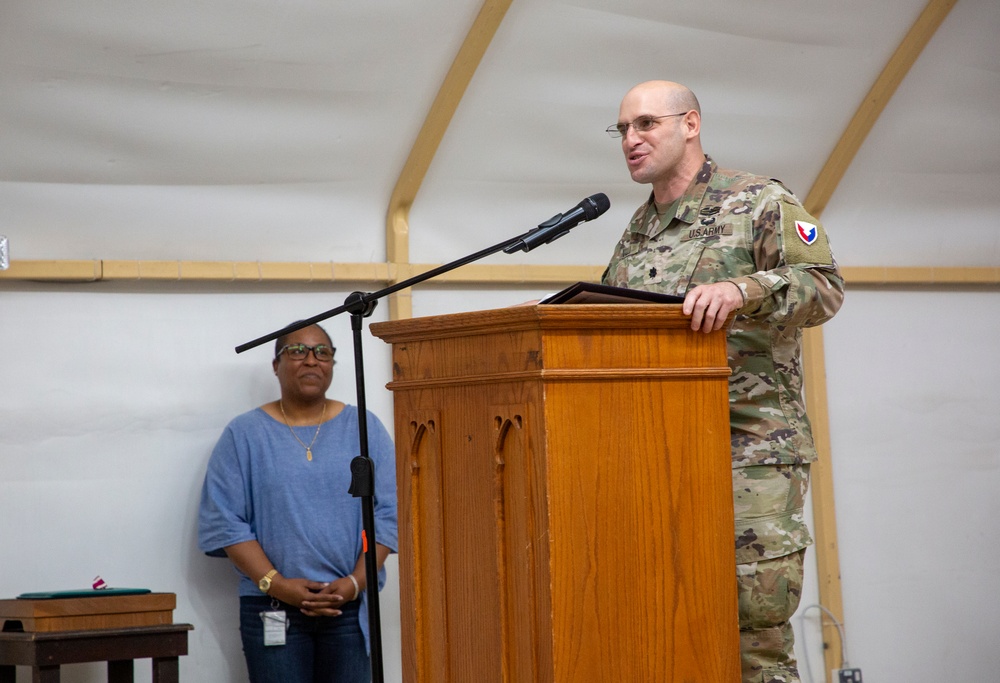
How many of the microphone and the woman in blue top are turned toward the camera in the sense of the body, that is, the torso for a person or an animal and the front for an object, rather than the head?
1

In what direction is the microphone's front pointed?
to the viewer's right

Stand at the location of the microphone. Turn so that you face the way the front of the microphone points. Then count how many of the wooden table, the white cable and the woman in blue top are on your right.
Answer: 0

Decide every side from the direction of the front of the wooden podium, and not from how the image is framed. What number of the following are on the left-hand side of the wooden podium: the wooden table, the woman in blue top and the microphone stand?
0

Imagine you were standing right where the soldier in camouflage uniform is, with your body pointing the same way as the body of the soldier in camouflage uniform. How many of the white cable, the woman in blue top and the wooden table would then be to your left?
0

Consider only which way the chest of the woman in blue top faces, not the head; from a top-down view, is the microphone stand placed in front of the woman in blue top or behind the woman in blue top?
in front

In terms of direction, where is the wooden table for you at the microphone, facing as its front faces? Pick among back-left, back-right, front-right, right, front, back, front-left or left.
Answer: back-left

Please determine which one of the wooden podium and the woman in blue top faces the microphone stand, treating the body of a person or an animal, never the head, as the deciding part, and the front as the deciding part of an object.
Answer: the woman in blue top

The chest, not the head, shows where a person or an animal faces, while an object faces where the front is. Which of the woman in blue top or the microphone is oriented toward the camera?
the woman in blue top

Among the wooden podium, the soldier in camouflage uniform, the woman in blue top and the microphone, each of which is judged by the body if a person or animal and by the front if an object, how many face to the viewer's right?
1

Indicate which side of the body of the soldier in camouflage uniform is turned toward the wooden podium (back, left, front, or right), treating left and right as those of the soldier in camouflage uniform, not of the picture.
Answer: front

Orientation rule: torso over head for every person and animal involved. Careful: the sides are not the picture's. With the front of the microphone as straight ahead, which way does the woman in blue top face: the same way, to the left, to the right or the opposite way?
to the right

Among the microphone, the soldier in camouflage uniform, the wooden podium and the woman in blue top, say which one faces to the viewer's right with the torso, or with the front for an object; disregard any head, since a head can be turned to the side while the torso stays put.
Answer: the microphone

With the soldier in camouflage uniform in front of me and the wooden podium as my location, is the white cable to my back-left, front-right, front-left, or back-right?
front-left

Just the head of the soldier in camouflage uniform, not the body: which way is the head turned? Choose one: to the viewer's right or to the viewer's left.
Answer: to the viewer's left

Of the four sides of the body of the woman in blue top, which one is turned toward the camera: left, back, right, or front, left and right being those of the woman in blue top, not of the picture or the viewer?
front

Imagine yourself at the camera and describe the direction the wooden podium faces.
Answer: facing the viewer and to the left of the viewer

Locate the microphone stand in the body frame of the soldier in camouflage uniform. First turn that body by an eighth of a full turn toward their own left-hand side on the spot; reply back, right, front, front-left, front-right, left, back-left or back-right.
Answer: right

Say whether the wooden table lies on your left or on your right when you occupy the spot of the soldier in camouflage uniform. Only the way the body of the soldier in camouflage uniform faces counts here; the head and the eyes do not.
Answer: on your right

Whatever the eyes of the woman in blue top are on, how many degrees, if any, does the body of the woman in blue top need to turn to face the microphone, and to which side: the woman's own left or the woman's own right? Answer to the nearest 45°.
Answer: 0° — they already face it
